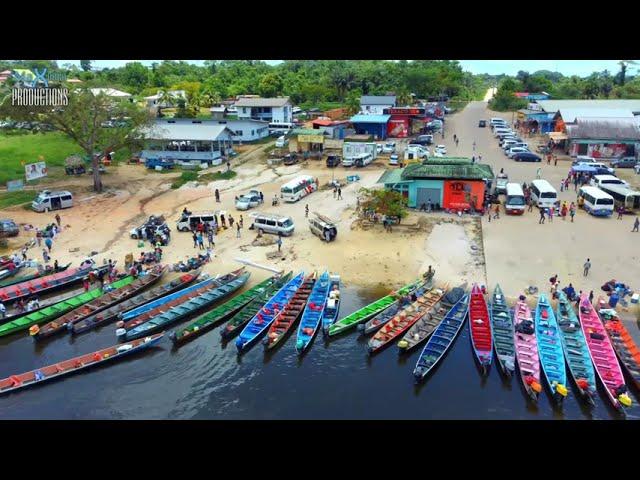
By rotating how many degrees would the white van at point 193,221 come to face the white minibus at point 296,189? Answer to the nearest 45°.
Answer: approximately 135° to its right

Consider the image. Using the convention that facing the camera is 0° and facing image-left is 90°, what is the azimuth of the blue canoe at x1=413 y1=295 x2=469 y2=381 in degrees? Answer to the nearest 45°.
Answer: approximately 225°

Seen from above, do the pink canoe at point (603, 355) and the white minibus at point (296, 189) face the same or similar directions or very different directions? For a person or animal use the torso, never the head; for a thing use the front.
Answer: very different directions

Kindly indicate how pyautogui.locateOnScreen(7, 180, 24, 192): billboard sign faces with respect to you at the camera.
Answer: facing the viewer

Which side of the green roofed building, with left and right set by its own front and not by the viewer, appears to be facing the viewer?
front

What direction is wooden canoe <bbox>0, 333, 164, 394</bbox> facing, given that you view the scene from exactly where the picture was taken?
facing away from the viewer and to the right of the viewer

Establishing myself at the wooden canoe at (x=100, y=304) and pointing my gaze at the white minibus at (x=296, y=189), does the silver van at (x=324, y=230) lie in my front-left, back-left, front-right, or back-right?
front-right

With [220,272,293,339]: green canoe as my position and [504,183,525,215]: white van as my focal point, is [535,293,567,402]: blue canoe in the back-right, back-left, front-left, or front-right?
front-right

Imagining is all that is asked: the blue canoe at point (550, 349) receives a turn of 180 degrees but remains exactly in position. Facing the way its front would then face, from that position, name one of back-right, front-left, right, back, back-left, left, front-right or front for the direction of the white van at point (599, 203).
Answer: back

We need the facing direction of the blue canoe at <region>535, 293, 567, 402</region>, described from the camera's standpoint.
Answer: facing away from the viewer

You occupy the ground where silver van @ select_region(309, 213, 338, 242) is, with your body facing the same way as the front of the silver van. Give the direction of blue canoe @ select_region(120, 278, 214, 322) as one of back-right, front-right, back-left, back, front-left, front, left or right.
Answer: right

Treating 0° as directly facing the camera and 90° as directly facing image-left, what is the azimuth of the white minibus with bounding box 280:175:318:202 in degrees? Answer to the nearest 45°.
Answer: approximately 45°

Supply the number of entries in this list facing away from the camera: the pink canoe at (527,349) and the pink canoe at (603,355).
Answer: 2
